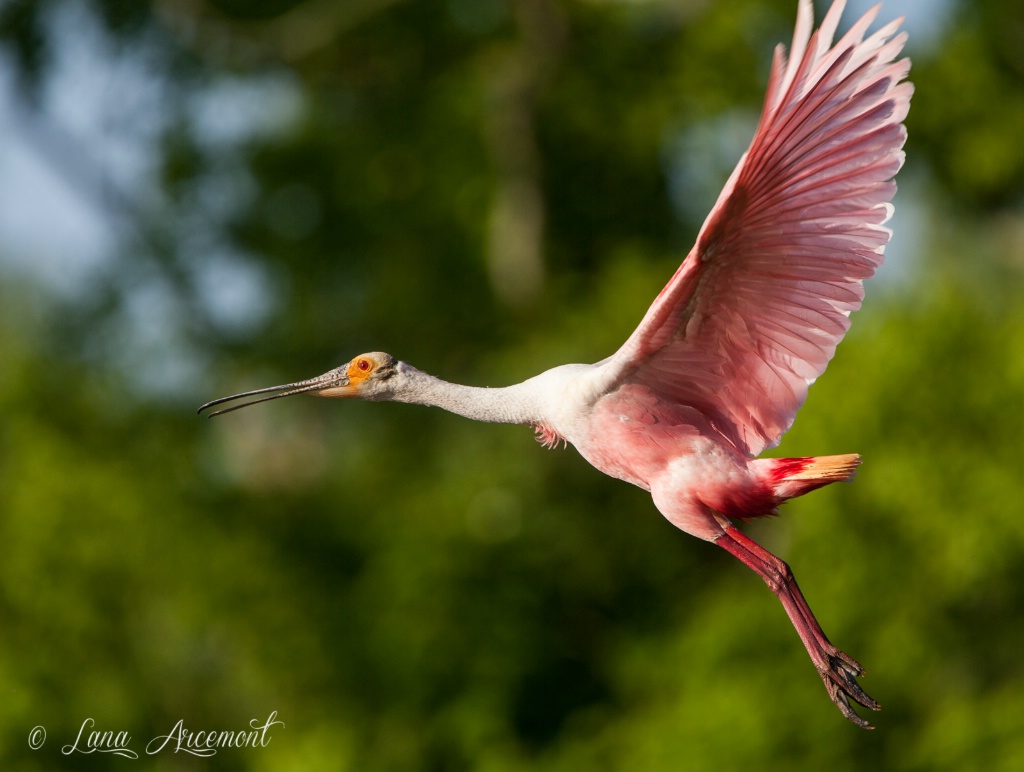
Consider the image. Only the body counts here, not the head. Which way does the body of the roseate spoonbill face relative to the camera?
to the viewer's left
